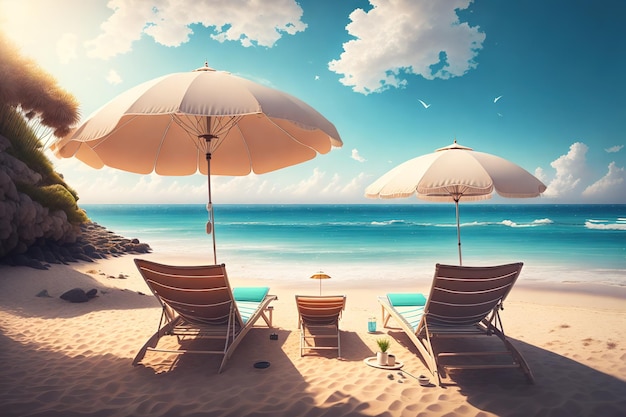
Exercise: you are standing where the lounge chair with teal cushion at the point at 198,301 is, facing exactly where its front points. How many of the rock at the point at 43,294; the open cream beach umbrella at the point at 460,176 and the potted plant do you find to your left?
1

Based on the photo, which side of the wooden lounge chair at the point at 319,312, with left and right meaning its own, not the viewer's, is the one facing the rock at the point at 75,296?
left

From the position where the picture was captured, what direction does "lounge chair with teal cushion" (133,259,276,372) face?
facing away from the viewer and to the right of the viewer

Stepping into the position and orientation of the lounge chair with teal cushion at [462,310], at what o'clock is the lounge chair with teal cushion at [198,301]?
the lounge chair with teal cushion at [198,301] is roughly at 10 o'clock from the lounge chair with teal cushion at [462,310].

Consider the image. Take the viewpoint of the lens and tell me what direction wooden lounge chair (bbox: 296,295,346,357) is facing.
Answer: facing away from the viewer

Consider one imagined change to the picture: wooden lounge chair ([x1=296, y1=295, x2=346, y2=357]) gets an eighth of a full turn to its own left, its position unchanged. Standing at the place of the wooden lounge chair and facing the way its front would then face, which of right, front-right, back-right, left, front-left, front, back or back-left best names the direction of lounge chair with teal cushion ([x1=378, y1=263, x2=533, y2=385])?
back

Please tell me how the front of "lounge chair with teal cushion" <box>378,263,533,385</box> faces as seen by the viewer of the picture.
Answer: facing away from the viewer and to the left of the viewer

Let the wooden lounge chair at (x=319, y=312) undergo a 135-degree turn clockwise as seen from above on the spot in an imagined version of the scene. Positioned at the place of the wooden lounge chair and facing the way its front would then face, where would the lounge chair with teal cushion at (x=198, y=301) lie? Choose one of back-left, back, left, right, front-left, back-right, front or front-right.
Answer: right
